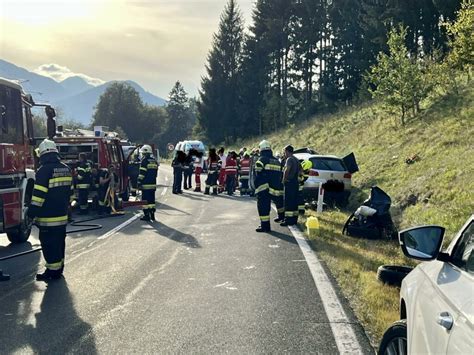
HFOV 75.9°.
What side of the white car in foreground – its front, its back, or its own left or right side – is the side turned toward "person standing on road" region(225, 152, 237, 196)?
front

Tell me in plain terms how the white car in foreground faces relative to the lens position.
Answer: facing away from the viewer and to the left of the viewer

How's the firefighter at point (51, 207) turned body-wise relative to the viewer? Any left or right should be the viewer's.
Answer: facing away from the viewer and to the left of the viewer

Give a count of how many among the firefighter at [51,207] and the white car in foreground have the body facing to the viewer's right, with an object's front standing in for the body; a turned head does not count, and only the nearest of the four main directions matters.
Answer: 0

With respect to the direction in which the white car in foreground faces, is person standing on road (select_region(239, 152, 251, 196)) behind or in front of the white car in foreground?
in front

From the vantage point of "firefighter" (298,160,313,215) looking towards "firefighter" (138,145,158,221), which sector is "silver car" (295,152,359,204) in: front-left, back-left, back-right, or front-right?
back-right
